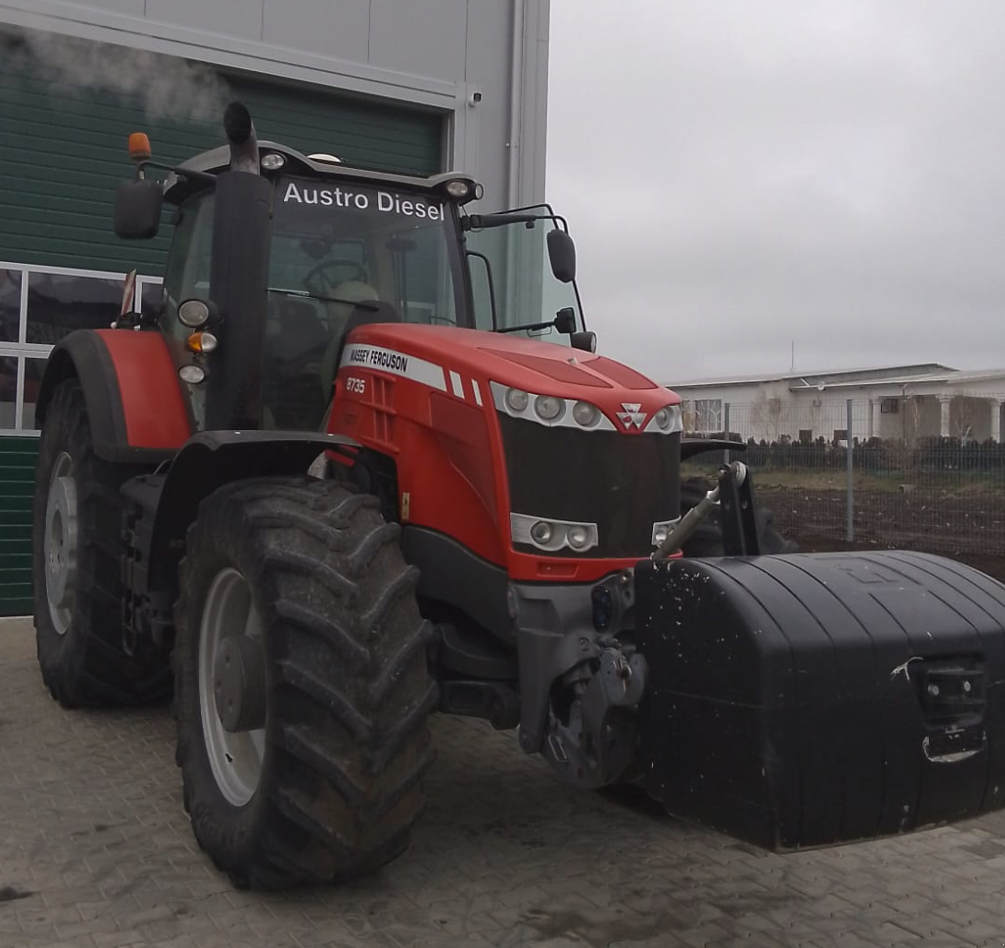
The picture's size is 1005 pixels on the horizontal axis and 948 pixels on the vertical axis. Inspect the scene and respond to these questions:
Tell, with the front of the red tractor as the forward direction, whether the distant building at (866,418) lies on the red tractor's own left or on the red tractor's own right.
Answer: on the red tractor's own left

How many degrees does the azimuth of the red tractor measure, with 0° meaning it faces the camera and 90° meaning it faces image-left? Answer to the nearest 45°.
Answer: approximately 315°

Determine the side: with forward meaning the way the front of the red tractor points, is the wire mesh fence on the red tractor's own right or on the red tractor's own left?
on the red tractor's own left
